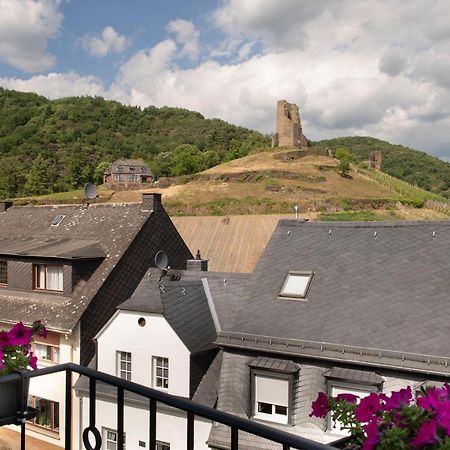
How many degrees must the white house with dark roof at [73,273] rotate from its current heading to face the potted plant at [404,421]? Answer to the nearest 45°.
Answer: approximately 45° to its left

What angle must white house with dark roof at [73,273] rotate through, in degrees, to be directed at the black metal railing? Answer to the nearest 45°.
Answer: approximately 45° to its left

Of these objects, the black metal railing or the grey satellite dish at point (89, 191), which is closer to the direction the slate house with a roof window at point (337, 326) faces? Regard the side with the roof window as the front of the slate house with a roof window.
the black metal railing

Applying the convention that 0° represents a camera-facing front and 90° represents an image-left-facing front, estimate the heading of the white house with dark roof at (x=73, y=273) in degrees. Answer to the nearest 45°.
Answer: approximately 45°

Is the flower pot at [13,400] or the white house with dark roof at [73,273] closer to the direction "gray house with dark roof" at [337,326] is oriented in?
the flower pot

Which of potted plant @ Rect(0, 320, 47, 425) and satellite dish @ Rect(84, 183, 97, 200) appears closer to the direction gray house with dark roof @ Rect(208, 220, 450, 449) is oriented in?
the potted plant

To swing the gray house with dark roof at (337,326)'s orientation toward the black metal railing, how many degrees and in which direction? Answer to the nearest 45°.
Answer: approximately 45° to its left
